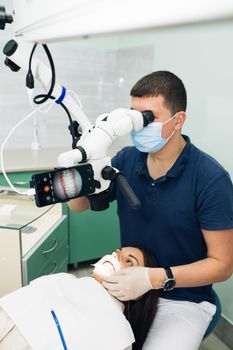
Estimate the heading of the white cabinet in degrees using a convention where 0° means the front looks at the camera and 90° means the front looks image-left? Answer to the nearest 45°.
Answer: approximately 315°
